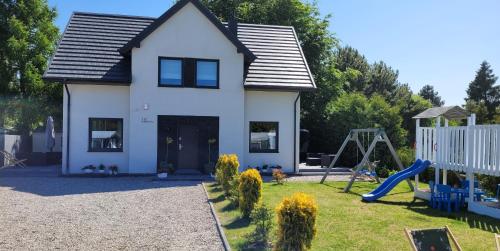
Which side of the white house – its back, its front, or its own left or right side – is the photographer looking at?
front

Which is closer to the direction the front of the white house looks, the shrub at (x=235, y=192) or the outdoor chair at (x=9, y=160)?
the shrub

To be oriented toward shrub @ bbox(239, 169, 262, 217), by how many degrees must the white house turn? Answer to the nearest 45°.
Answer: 0° — it already faces it

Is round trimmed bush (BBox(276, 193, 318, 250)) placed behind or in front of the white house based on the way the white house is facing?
in front

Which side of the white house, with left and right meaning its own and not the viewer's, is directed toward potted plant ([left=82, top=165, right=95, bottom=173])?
right

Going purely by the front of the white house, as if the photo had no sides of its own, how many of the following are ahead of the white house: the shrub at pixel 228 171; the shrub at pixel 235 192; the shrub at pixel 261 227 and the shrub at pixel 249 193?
4

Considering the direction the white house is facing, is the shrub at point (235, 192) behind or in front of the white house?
in front

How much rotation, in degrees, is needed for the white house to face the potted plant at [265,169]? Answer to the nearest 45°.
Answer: approximately 90° to its left
